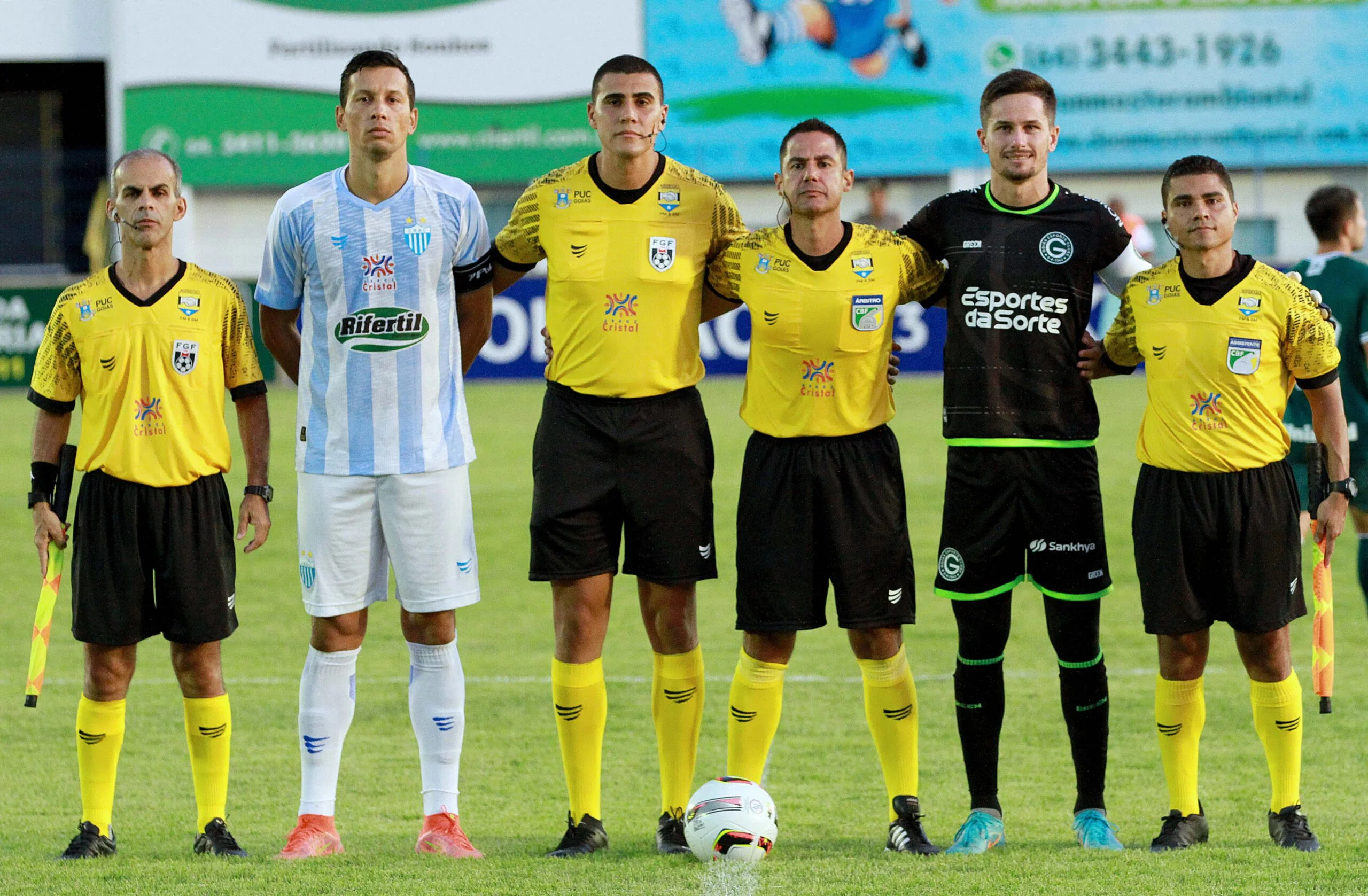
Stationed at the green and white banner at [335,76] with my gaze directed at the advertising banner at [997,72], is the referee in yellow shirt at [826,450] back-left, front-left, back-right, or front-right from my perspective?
front-right

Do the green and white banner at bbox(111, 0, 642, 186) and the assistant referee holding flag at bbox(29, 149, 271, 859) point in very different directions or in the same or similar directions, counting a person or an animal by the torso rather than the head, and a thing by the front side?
same or similar directions

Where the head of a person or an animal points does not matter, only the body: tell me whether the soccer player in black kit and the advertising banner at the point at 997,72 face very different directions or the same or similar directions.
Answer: same or similar directions

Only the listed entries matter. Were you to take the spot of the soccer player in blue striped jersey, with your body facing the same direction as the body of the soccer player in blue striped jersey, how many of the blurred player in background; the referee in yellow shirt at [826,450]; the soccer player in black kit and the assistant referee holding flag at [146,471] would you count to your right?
1

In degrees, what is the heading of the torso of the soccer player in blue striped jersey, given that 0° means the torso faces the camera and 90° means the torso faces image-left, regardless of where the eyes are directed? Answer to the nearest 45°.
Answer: approximately 0°

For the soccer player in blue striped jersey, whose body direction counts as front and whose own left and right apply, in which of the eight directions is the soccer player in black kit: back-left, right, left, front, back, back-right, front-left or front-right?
left

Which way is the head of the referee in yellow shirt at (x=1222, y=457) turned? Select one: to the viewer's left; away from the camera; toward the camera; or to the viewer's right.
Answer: toward the camera

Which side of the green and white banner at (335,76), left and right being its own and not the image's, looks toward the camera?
front

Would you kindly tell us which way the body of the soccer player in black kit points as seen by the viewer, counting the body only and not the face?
toward the camera

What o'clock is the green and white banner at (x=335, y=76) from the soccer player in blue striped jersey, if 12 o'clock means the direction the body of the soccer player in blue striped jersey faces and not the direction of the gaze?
The green and white banner is roughly at 6 o'clock from the soccer player in blue striped jersey.

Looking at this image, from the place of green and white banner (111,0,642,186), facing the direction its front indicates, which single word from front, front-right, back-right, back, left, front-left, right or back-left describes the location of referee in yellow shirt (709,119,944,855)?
front

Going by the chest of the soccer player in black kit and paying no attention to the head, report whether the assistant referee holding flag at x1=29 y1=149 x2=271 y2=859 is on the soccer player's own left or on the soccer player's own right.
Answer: on the soccer player's own right

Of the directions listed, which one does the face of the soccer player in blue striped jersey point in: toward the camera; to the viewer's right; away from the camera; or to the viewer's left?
toward the camera

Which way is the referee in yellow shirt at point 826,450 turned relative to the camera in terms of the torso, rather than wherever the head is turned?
toward the camera

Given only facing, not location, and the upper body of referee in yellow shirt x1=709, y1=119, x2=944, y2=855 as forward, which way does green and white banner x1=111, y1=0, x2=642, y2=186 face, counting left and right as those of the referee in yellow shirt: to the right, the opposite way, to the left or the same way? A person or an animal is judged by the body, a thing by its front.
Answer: the same way

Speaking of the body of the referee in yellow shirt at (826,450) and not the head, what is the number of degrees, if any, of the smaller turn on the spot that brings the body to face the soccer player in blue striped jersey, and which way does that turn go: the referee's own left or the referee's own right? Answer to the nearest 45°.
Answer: approximately 90° to the referee's own right
